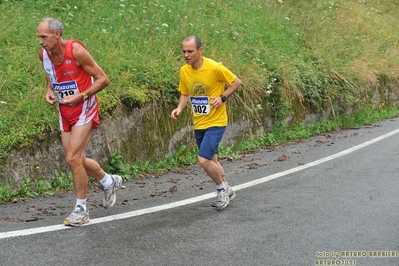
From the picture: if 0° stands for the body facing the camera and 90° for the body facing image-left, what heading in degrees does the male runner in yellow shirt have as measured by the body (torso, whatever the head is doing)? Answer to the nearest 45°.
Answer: approximately 45°

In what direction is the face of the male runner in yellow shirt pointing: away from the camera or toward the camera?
toward the camera
